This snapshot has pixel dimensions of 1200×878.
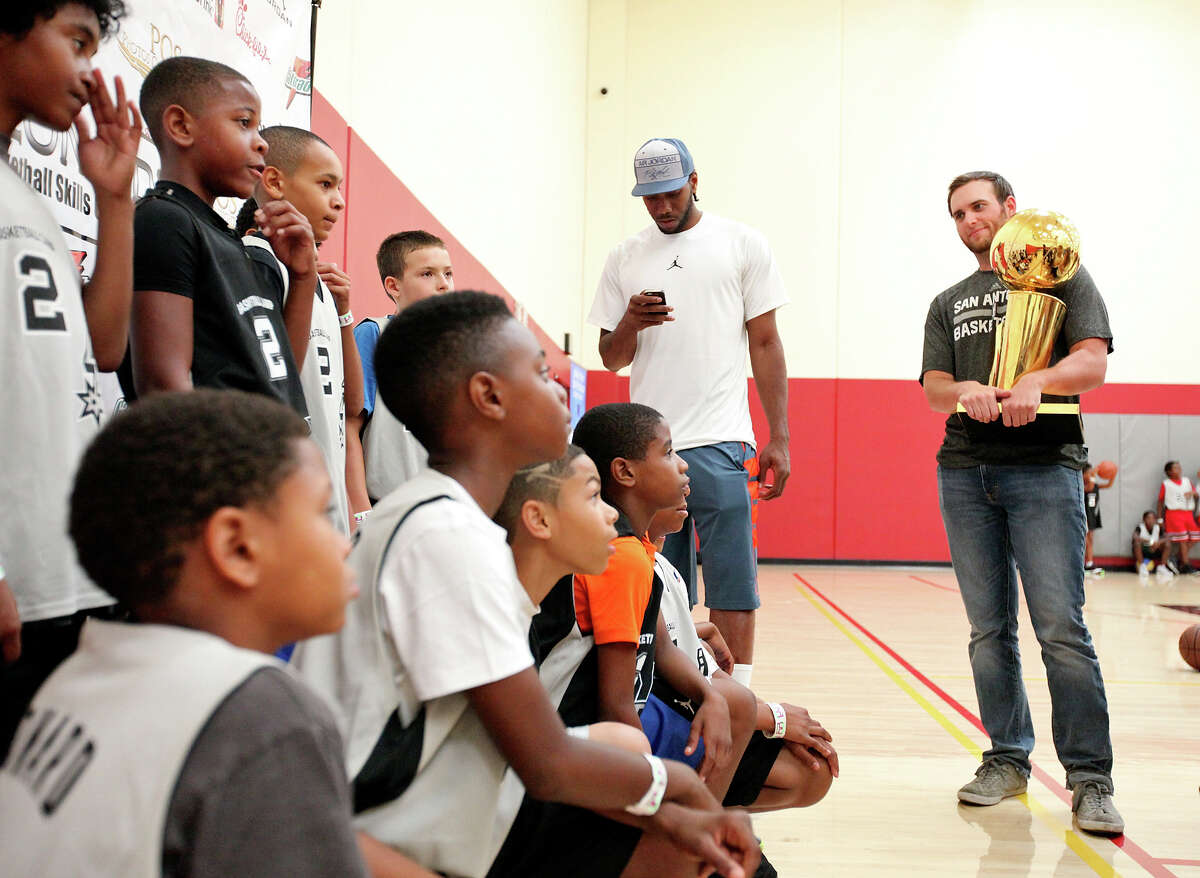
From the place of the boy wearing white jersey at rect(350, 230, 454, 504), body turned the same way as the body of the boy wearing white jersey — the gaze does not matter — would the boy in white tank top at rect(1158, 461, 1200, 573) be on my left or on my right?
on my left

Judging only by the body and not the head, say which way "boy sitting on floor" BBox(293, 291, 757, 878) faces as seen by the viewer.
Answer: to the viewer's right

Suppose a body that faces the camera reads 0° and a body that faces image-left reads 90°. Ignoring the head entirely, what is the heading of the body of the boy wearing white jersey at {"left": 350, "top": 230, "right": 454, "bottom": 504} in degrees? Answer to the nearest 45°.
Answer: approximately 315°

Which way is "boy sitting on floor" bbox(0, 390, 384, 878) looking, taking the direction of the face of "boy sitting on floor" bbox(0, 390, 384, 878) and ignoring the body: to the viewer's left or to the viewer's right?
to the viewer's right

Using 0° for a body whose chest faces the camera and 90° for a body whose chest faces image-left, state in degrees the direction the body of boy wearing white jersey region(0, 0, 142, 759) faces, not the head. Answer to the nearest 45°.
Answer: approximately 315°
